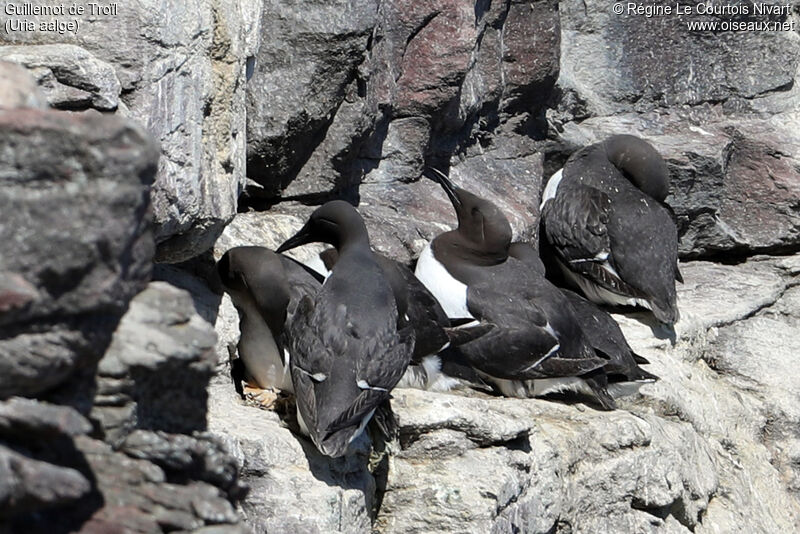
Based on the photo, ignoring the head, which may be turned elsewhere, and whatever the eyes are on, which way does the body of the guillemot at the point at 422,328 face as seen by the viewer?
to the viewer's left

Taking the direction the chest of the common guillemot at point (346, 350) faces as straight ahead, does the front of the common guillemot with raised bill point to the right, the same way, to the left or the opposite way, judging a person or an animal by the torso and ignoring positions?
to the left

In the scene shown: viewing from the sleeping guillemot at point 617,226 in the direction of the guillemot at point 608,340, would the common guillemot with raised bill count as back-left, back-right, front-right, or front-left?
front-right

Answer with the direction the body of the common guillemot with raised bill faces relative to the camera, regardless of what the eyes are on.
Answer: to the viewer's left

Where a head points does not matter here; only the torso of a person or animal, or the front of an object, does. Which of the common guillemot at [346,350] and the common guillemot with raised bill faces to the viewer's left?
the common guillemot with raised bill

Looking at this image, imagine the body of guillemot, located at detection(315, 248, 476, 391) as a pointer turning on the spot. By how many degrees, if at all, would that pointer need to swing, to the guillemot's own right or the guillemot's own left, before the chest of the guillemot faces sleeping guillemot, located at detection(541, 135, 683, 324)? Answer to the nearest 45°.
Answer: approximately 135° to the guillemot's own right

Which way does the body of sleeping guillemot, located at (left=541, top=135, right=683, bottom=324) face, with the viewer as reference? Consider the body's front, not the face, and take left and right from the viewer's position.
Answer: facing away from the viewer and to the left of the viewer

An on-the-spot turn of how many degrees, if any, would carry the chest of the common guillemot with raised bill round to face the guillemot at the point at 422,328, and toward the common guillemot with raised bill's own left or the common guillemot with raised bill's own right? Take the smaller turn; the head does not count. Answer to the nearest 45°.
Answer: approximately 45° to the common guillemot with raised bill's own left

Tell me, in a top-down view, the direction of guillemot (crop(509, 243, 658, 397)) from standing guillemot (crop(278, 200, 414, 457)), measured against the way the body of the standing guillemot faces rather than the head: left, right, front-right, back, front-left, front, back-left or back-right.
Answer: front-right

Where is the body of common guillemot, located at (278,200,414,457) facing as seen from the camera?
away from the camera

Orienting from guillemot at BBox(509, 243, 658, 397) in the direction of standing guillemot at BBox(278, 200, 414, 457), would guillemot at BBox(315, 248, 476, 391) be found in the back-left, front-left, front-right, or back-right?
front-right
